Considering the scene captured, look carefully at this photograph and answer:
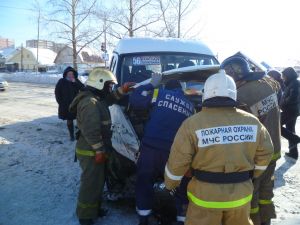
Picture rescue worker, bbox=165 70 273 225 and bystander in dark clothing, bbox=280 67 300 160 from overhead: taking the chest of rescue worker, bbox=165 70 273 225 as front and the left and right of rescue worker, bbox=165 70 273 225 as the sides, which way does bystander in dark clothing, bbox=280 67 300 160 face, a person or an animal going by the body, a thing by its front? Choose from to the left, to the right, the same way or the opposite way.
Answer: to the left

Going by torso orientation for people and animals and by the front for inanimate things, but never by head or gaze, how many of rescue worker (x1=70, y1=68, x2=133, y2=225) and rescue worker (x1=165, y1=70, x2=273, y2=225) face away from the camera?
1

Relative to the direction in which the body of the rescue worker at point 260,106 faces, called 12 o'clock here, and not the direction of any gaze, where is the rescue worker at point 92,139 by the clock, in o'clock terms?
the rescue worker at point 92,139 is roughly at 10 o'clock from the rescue worker at point 260,106.

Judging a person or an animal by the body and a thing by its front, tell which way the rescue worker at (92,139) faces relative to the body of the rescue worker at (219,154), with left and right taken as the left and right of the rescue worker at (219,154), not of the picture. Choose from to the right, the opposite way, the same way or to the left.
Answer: to the right

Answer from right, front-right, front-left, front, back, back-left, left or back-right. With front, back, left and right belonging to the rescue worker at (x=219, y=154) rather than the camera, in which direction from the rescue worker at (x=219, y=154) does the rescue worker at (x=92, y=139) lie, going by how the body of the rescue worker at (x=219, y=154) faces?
front-left

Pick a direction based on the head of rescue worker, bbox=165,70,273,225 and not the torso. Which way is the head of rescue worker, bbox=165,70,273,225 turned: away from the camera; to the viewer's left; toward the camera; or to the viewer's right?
away from the camera

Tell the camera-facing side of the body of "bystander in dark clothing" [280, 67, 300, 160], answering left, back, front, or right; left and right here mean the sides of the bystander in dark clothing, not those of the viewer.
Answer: left

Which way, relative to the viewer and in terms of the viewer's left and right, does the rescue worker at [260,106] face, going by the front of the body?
facing away from the viewer and to the left of the viewer

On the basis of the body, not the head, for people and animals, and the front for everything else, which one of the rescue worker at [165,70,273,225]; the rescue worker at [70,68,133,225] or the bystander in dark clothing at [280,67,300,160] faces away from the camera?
the rescue worker at [165,70,273,225]

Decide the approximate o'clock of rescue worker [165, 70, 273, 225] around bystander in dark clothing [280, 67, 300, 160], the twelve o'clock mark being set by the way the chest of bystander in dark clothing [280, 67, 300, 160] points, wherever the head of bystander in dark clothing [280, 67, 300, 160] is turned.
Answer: rescue worker [165, 70, 273, 225] is roughly at 9 o'clock from bystander in dark clothing [280, 67, 300, 160].

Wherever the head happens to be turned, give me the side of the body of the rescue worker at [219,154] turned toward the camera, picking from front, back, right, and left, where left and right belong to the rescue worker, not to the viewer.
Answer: back

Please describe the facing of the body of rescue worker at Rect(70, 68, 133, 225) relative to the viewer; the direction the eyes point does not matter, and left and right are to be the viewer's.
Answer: facing to the right of the viewer

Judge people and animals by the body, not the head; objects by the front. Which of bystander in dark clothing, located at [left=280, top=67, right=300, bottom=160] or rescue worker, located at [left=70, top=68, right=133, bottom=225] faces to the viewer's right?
rescue worker, located at [left=70, top=68, right=133, bottom=225]
